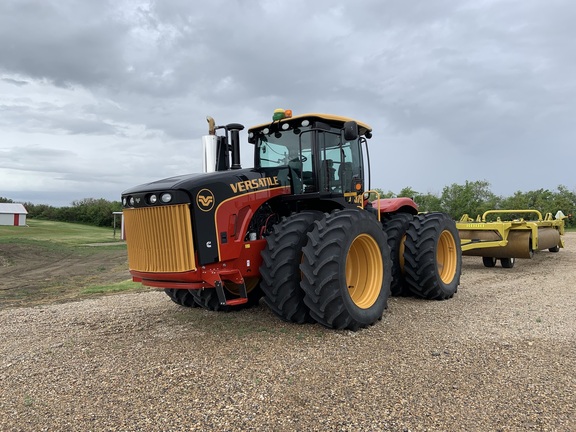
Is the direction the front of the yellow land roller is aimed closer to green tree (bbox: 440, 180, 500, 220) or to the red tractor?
the red tractor

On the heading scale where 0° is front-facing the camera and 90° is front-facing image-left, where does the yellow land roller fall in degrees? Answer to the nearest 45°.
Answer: approximately 45°

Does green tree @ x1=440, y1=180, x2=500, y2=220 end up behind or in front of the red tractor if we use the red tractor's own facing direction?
behind

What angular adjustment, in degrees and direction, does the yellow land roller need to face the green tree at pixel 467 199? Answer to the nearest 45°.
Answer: approximately 135° to its right

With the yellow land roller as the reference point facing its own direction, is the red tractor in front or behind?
in front

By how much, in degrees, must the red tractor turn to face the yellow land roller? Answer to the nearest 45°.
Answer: approximately 180°
